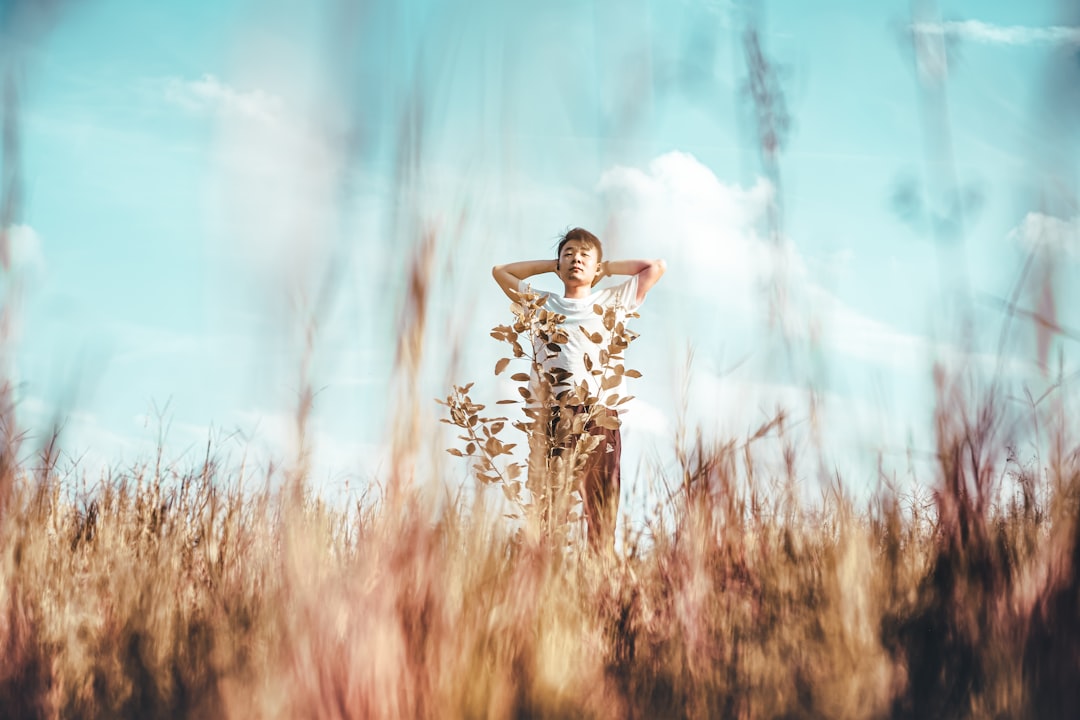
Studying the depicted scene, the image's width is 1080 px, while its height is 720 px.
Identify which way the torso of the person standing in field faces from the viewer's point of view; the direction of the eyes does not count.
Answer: toward the camera

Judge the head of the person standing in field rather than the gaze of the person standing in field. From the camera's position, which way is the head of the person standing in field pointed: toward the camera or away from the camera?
toward the camera
